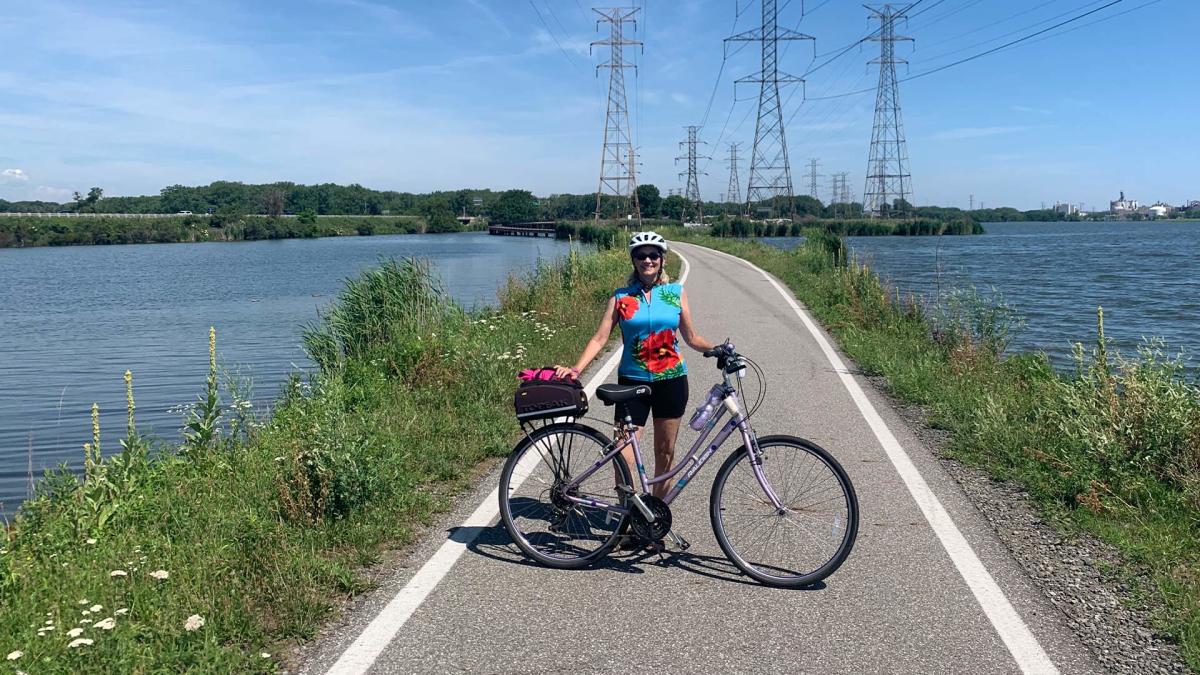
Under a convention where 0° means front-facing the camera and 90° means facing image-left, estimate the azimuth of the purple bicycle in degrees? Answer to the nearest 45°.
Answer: approximately 270°

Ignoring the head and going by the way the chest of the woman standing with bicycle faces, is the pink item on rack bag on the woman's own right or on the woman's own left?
on the woman's own right

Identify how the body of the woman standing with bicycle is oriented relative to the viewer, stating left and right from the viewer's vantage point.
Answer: facing the viewer
